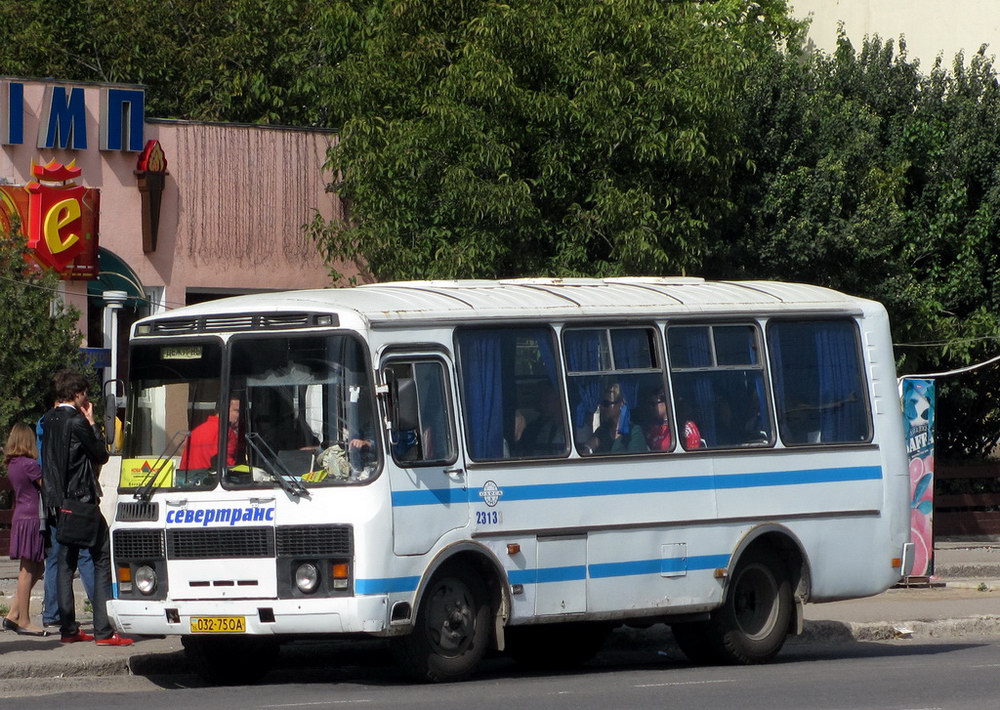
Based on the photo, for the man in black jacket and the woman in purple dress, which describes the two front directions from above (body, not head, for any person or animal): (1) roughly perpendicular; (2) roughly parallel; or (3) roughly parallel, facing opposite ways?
roughly parallel

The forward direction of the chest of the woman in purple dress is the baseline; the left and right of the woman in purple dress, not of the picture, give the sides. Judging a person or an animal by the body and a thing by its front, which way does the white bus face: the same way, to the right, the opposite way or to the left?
the opposite way

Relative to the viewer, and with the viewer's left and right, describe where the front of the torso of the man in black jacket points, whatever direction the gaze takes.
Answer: facing away from the viewer and to the right of the viewer

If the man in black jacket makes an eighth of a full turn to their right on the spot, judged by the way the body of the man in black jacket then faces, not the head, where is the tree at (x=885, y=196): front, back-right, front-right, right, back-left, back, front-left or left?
front-left

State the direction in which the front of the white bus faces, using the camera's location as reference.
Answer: facing the viewer and to the left of the viewer

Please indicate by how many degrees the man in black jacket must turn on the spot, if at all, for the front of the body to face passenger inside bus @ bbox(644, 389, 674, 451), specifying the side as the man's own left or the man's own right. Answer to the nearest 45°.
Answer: approximately 45° to the man's own right

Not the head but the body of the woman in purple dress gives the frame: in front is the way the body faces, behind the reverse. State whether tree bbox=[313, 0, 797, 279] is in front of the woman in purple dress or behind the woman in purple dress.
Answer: in front

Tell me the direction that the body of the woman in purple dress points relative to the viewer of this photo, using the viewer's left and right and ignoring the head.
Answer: facing away from the viewer and to the right of the viewer

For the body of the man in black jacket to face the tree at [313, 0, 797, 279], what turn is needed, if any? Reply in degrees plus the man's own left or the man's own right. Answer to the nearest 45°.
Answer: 0° — they already face it

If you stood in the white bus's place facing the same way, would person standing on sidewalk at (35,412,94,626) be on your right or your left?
on your right

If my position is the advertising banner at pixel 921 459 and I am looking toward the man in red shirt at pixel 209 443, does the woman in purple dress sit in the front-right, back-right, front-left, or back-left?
front-right

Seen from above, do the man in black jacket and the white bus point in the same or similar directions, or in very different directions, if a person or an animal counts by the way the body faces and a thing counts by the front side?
very different directions

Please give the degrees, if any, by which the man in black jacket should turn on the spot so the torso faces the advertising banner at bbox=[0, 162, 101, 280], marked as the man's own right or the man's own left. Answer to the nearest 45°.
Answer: approximately 45° to the man's own left

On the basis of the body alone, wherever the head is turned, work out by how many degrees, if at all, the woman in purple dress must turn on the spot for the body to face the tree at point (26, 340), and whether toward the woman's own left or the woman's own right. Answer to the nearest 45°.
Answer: approximately 45° to the woman's own left
